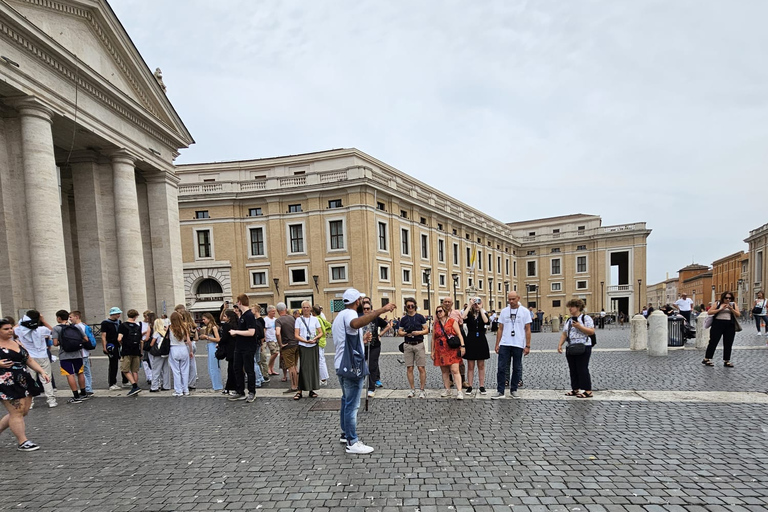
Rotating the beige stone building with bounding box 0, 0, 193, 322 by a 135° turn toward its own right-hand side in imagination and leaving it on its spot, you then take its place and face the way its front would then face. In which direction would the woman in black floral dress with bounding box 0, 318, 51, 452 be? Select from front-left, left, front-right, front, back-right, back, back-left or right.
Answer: left

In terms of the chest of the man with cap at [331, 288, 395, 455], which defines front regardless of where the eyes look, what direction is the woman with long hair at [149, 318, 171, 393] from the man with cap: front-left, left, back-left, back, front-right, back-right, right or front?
back-left

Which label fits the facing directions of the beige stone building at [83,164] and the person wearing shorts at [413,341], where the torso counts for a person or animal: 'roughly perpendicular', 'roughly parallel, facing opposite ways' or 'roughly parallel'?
roughly perpendicular

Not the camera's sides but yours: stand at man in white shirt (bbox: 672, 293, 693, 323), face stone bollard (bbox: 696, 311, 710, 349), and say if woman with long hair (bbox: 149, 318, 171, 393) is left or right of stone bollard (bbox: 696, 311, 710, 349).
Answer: right

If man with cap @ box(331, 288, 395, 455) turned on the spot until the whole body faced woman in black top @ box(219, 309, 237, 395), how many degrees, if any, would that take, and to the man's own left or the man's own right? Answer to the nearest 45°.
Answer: approximately 135° to the man's own left

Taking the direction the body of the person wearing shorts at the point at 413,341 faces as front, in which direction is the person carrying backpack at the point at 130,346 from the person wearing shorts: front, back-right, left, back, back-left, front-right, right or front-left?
right

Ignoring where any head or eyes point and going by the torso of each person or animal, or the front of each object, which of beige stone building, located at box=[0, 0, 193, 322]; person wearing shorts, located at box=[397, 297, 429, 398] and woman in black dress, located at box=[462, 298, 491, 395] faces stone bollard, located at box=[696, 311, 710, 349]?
the beige stone building

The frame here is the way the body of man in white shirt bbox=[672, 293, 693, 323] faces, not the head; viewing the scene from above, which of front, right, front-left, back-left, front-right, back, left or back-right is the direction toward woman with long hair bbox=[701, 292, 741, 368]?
front

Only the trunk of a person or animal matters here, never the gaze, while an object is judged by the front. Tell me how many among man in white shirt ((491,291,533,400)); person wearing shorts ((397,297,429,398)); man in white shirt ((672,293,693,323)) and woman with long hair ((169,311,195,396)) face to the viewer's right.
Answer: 0

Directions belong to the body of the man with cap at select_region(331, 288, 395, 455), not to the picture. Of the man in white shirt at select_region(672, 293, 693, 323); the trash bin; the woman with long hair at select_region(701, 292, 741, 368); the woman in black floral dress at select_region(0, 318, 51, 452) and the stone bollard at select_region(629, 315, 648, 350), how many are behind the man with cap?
1

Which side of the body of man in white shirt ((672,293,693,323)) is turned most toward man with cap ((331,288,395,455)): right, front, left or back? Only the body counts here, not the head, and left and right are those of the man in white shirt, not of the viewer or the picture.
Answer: front

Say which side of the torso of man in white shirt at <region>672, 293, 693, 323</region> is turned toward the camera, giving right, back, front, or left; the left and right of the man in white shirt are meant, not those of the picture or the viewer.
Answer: front

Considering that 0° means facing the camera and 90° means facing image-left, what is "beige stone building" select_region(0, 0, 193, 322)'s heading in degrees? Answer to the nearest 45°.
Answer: approximately 315°

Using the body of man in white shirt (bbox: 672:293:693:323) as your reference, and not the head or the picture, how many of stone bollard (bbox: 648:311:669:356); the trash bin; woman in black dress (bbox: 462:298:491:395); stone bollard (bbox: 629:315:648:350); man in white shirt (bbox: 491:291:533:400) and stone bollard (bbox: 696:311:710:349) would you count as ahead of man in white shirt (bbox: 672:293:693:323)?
6

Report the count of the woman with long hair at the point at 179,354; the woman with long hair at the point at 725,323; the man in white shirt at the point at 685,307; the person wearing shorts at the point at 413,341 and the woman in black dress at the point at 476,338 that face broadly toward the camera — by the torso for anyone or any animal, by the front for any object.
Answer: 4
